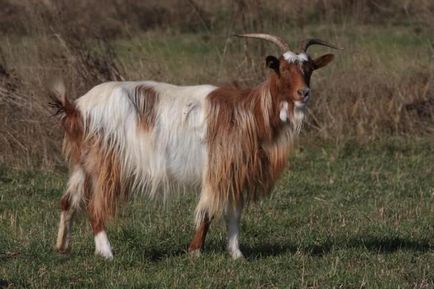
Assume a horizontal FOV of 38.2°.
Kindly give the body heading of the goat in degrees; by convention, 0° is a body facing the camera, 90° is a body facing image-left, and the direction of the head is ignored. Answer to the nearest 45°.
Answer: approximately 270°
